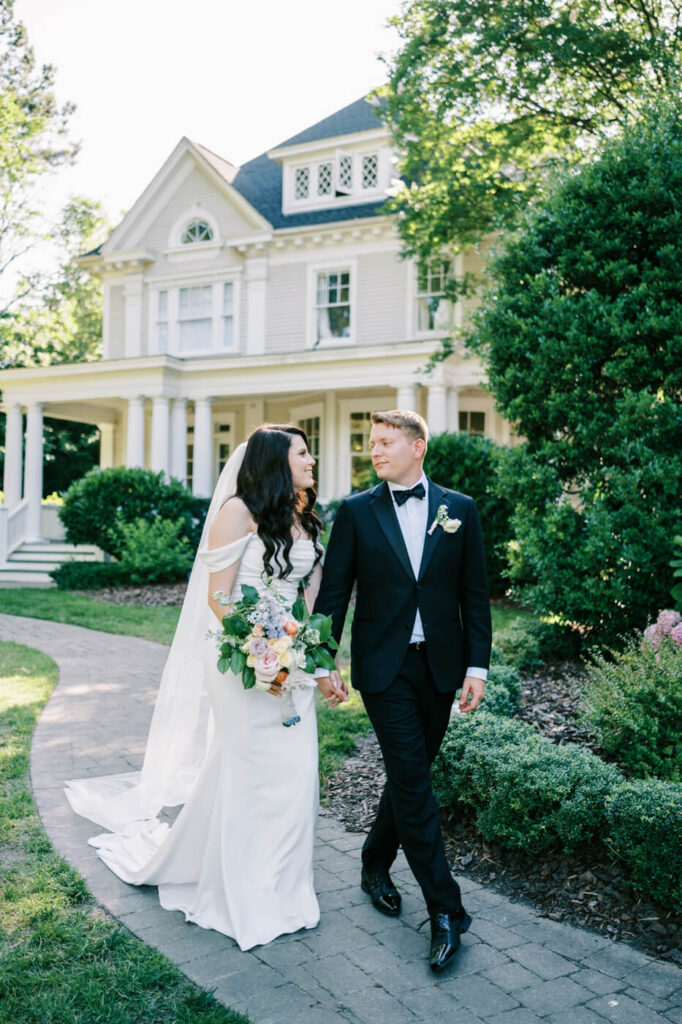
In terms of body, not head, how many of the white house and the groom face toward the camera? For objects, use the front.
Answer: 2

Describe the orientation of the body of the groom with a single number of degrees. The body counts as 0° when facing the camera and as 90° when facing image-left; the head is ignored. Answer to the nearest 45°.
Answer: approximately 0°

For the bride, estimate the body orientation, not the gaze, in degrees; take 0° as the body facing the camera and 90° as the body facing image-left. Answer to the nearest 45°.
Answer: approximately 315°

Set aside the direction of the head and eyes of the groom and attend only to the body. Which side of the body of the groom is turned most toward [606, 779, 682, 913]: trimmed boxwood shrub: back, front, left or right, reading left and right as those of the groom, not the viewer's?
left

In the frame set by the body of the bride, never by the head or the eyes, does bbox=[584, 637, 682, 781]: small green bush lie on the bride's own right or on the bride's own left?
on the bride's own left

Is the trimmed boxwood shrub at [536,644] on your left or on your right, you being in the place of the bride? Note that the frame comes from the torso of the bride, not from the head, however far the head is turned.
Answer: on your left

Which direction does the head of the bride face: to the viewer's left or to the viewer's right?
to the viewer's right

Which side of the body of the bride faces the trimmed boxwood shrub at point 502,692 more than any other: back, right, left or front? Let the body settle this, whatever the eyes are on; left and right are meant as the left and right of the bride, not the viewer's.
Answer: left
